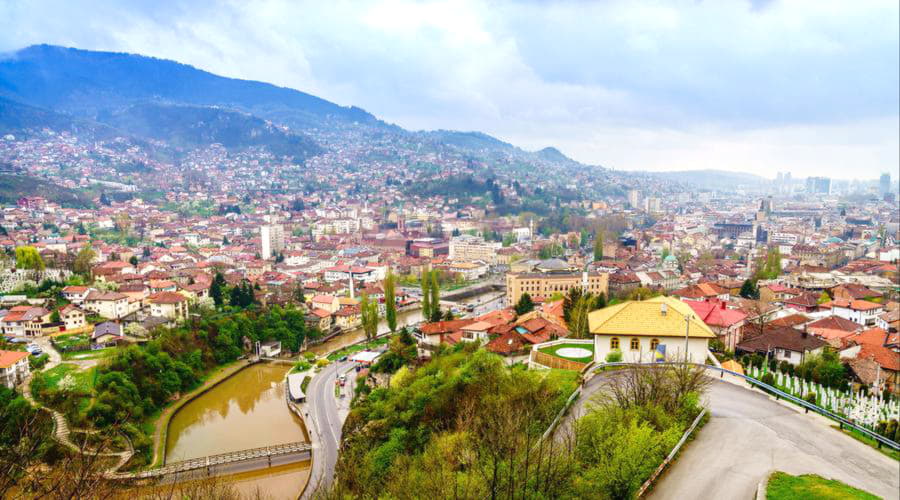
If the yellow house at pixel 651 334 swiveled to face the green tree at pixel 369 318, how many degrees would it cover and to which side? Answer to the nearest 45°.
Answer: approximately 135° to its right

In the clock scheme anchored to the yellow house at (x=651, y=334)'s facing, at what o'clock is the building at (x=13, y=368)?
The building is roughly at 3 o'clock from the yellow house.

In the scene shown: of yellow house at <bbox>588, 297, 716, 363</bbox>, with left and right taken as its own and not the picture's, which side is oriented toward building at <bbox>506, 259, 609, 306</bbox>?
back

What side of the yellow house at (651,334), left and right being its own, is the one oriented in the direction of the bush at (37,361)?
right

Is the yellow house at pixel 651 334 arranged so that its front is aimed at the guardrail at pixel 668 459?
yes

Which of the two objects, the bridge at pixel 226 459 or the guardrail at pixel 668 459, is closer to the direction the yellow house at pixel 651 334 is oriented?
the guardrail

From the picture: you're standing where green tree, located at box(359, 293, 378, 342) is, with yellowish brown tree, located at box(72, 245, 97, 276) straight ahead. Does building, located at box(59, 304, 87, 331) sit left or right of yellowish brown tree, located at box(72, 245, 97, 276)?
left

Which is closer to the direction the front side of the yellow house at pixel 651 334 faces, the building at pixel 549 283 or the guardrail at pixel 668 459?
the guardrail

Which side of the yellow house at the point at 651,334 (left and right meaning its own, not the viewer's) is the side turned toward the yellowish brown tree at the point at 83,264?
right

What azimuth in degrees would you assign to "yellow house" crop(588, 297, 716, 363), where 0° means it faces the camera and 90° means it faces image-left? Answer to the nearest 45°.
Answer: approximately 0°
